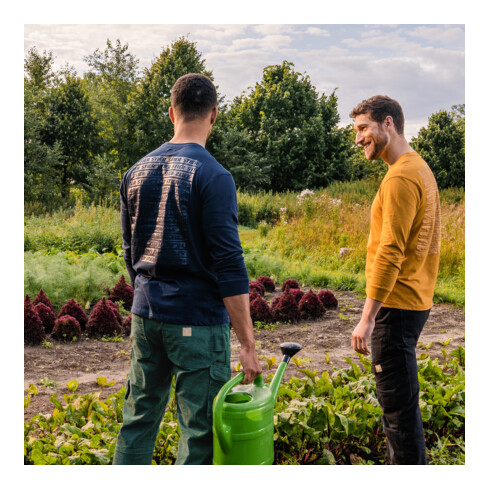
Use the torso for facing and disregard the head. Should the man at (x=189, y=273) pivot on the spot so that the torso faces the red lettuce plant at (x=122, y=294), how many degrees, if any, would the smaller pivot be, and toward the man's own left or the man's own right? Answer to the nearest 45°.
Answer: approximately 45° to the man's own left

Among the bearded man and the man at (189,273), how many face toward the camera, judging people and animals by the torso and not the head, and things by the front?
0

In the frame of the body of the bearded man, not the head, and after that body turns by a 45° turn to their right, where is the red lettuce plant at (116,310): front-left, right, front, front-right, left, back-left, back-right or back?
front-left

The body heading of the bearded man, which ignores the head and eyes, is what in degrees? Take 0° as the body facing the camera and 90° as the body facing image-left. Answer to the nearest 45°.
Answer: approximately 135°

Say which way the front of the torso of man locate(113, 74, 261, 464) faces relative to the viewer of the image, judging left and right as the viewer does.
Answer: facing away from the viewer and to the right of the viewer

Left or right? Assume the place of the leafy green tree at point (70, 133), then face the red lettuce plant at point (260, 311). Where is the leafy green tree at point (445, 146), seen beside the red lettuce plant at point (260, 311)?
left

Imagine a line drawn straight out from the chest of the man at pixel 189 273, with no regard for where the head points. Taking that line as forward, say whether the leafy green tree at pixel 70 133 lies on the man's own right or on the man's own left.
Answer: on the man's own left

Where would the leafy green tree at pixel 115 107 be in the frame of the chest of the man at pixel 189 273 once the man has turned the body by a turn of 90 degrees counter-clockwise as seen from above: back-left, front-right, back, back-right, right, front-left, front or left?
front-right

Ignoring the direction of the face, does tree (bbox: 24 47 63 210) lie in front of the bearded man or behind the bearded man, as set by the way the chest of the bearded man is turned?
in front

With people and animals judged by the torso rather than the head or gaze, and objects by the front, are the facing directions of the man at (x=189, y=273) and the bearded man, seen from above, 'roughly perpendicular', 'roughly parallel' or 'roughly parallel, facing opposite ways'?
roughly perpendicular

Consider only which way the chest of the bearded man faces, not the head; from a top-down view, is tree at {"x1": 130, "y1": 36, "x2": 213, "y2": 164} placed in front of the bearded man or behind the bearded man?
in front
